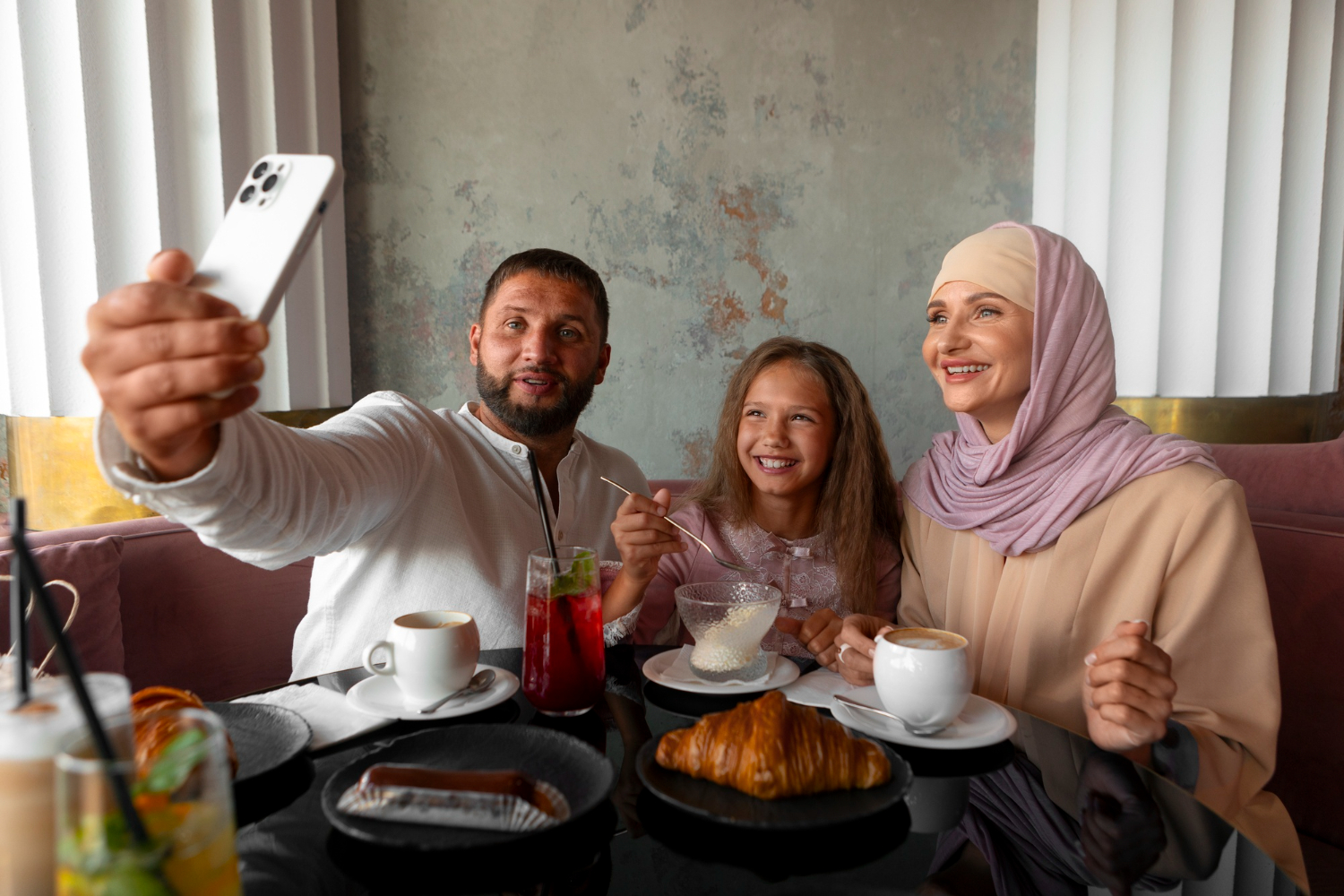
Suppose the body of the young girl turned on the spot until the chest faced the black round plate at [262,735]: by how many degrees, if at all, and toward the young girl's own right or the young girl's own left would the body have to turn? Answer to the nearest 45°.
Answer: approximately 45° to the young girl's own right

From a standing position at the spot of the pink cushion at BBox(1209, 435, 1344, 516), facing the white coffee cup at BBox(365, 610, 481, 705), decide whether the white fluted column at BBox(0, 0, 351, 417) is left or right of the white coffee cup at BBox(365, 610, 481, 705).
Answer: right

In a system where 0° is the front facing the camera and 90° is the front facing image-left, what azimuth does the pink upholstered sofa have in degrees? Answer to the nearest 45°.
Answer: approximately 0°

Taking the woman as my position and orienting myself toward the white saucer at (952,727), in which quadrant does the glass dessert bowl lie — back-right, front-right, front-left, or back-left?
front-right

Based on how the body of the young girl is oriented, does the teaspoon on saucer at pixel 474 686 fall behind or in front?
in front

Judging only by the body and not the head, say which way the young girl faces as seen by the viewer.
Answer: toward the camera

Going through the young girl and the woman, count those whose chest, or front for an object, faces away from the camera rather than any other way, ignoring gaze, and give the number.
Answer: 0

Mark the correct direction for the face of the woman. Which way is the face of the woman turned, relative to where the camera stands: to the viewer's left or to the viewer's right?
to the viewer's left

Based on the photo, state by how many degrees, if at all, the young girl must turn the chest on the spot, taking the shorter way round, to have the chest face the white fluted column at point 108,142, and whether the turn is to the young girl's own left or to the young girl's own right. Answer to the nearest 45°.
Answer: approximately 90° to the young girl's own right

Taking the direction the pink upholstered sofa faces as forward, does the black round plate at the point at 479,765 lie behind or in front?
in front

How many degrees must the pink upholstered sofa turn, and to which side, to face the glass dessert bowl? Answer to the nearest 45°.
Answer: approximately 45° to its left

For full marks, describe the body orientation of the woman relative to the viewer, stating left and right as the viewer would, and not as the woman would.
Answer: facing the viewer and to the left of the viewer
